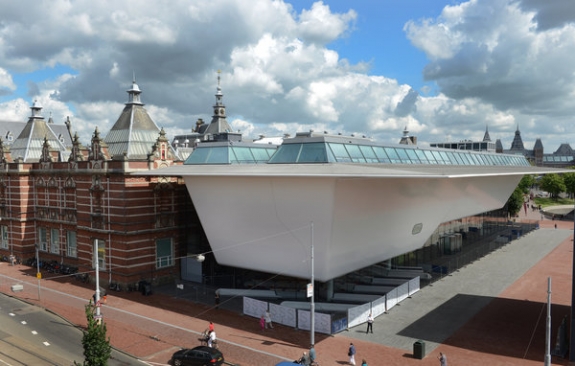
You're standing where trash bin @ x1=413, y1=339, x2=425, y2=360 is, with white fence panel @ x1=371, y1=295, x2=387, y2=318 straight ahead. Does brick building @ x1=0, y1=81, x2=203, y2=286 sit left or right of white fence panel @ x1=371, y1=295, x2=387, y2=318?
left

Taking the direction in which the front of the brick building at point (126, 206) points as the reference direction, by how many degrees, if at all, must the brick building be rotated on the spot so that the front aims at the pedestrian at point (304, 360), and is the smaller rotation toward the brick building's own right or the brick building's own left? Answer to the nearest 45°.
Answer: approximately 45° to the brick building's own left

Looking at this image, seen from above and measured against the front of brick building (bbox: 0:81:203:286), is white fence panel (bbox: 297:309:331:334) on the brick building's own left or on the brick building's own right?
on the brick building's own left

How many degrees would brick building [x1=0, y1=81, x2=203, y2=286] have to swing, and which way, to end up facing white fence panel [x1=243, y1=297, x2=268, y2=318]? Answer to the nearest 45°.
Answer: approximately 90° to its left

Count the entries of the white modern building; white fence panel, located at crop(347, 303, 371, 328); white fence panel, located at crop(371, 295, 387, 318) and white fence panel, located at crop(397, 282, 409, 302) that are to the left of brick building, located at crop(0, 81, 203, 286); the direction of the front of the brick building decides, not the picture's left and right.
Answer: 4

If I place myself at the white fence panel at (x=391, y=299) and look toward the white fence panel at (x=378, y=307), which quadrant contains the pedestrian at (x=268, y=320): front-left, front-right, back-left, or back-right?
front-right

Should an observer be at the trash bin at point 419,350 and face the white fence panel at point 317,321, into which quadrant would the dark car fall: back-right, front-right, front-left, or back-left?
front-left

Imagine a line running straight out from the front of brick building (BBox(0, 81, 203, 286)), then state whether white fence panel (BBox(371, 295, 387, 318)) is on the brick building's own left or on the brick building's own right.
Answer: on the brick building's own left

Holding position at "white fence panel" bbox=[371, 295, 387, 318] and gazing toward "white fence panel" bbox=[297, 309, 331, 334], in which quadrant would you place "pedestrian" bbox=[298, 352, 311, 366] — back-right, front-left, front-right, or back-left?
front-left

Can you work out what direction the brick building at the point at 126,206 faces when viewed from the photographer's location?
facing the viewer and to the left of the viewer

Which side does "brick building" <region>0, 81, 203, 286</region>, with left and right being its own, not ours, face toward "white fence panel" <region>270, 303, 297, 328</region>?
left

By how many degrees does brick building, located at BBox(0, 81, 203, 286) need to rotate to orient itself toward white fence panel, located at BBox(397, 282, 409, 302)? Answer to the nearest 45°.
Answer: approximately 90° to its left

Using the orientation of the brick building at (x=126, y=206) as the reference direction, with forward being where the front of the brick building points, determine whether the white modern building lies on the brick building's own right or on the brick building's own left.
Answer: on the brick building's own left

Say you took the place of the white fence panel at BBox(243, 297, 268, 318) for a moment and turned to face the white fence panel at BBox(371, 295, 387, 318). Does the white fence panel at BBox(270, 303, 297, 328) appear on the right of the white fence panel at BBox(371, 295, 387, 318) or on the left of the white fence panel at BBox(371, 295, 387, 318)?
right

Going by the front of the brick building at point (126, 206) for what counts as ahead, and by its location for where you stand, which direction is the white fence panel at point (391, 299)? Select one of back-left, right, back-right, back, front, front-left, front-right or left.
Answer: left

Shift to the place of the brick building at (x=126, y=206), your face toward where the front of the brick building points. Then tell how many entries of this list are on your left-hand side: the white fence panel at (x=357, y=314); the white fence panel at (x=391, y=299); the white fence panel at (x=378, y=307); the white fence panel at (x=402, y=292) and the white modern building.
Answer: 5

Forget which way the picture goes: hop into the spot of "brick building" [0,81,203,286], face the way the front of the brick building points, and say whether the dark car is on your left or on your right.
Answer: on your left
